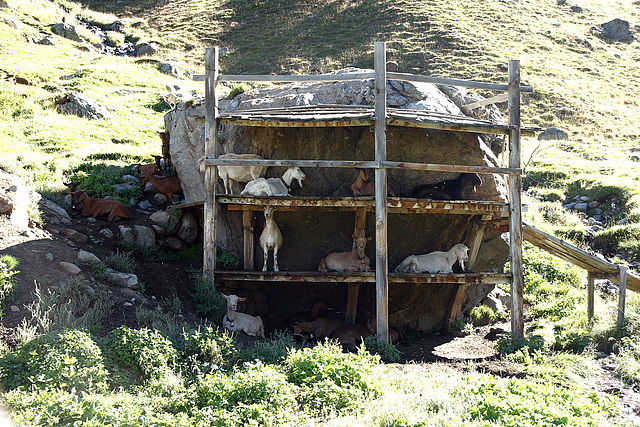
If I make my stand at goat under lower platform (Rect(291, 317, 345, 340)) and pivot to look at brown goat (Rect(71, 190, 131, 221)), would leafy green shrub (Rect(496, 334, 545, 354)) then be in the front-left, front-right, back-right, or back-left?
back-right

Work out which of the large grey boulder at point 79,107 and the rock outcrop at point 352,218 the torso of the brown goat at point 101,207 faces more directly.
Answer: the large grey boulder

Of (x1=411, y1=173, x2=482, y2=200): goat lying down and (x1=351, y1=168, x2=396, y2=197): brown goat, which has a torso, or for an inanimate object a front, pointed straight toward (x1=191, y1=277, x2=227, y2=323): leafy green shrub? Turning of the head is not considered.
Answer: the brown goat

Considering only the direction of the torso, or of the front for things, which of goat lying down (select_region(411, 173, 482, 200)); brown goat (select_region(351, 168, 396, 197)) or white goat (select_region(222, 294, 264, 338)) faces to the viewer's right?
the goat lying down

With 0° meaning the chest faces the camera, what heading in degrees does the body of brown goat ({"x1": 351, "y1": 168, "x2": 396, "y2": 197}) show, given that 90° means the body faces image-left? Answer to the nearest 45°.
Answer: approximately 45°

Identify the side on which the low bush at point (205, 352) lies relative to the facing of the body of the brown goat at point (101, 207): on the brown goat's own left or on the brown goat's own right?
on the brown goat's own left

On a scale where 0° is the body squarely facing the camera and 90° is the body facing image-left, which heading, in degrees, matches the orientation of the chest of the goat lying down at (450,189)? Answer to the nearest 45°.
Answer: approximately 270°

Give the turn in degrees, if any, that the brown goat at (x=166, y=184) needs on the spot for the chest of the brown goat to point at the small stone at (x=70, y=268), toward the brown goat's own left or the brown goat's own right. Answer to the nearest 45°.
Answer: approximately 90° to the brown goat's own left

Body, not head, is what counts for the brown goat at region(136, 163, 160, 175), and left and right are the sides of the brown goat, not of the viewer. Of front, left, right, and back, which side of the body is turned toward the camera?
left

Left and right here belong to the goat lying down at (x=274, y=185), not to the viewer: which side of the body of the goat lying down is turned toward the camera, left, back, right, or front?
right

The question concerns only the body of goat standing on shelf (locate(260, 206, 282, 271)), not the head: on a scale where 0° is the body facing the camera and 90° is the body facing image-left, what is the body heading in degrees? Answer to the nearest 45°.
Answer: approximately 0°

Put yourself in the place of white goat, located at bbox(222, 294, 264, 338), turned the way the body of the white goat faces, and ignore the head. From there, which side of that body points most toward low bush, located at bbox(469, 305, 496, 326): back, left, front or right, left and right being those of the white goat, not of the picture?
back

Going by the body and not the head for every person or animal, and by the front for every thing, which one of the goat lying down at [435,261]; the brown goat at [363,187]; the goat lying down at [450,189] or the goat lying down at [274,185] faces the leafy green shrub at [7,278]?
the brown goat
